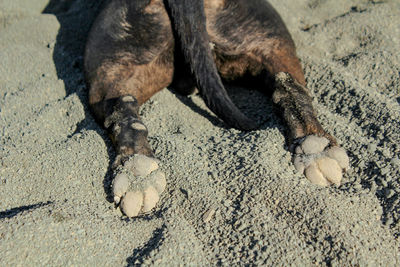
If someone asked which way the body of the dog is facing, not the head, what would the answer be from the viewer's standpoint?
away from the camera
